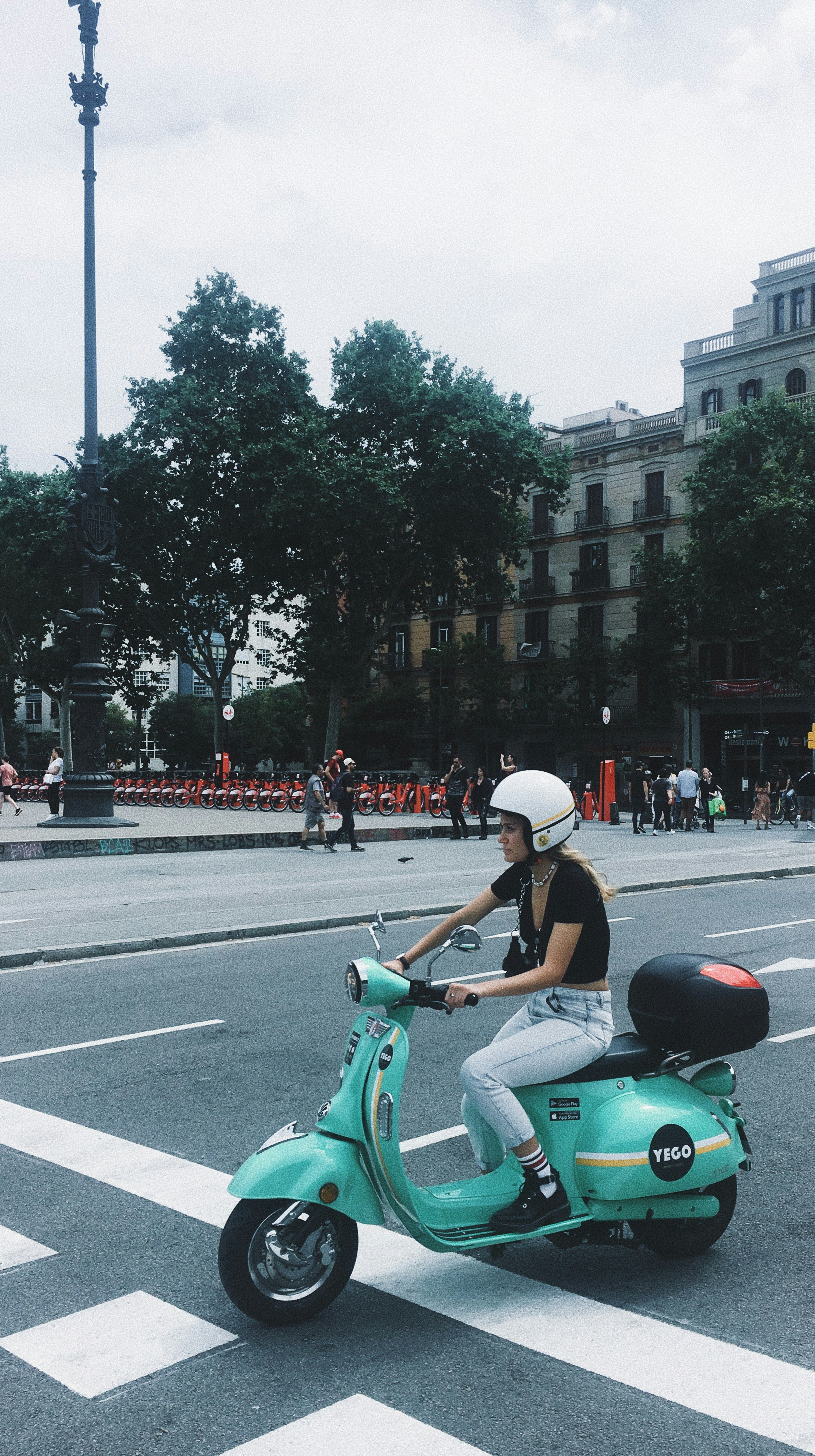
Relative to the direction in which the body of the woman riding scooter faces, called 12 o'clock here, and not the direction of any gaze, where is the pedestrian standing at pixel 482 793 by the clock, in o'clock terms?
The pedestrian standing is roughly at 3 o'clock from the woman riding scooter.

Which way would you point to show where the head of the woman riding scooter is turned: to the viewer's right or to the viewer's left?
to the viewer's left

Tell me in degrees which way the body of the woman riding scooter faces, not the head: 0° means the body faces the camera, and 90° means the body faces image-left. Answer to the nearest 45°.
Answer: approximately 90°

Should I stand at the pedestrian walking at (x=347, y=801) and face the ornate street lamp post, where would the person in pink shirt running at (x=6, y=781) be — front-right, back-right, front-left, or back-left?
front-right

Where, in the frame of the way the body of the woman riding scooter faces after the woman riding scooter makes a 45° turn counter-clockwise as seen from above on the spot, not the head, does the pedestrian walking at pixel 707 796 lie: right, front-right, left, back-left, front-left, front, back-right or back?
back-right

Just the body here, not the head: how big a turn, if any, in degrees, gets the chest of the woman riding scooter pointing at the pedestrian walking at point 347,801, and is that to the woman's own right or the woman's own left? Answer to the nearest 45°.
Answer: approximately 90° to the woman's own right

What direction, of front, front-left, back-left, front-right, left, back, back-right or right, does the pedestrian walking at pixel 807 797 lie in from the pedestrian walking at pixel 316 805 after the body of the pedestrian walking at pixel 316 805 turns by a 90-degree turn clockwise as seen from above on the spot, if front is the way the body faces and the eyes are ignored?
back-left
